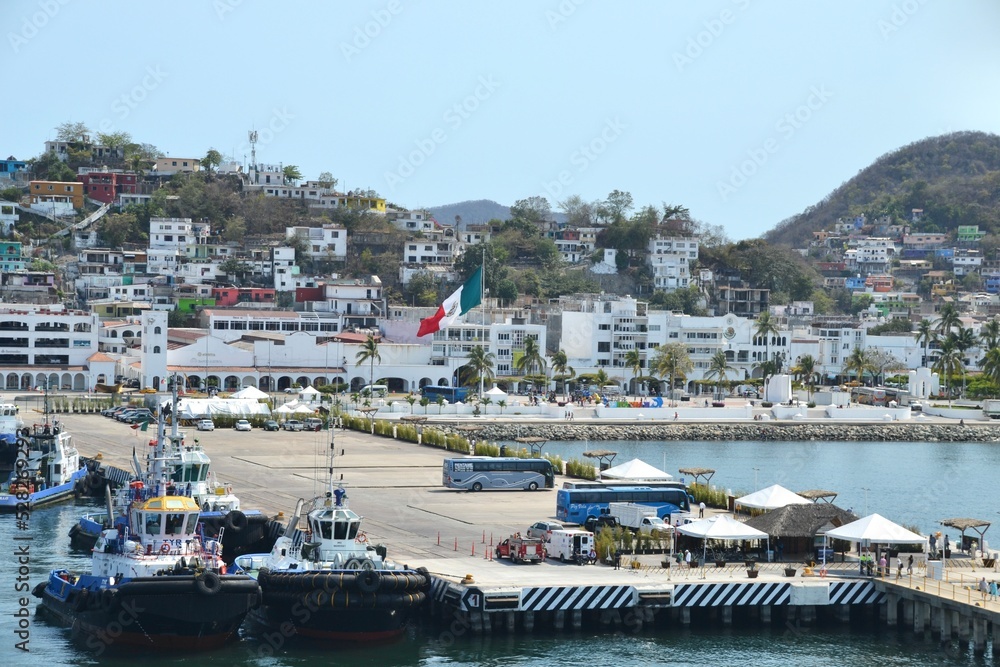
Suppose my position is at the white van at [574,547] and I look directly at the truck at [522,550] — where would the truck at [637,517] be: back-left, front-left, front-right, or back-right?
back-right

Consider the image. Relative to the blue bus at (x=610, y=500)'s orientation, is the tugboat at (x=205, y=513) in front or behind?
behind

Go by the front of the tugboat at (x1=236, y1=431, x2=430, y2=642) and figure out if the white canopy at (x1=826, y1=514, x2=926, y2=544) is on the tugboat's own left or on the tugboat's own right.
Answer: on the tugboat's own left

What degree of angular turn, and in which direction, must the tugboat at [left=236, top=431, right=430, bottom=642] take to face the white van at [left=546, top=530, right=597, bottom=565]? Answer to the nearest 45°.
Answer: approximately 90° to its left

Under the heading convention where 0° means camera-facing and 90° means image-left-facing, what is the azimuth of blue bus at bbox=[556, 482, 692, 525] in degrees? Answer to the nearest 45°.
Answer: approximately 270°

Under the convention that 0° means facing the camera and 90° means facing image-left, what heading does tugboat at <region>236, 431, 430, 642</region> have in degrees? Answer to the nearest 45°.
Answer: approximately 315°
